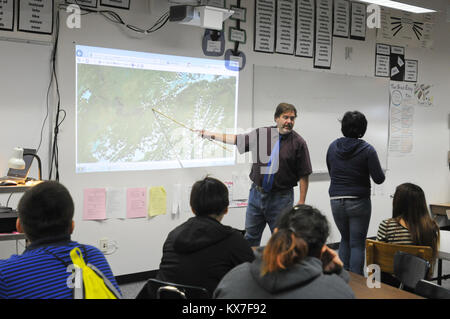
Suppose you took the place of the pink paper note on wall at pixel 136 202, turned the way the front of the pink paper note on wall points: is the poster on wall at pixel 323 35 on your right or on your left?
on your left

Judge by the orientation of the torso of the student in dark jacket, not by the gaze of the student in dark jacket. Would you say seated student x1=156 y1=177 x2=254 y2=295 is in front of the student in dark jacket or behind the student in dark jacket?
behind

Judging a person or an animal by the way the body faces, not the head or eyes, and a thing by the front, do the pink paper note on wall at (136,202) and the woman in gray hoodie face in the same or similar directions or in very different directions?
very different directions

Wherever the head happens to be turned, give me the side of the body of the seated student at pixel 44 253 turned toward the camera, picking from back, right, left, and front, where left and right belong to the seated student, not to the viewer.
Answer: back

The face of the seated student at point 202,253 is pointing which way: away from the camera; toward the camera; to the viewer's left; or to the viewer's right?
away from the camera

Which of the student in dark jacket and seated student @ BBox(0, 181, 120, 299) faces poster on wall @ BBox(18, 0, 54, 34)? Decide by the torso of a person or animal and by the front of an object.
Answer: the seated student

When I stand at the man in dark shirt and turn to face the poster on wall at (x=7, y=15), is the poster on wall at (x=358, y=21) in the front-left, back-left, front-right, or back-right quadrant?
back-right

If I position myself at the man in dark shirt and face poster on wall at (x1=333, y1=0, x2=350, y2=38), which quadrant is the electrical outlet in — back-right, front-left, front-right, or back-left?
back-left

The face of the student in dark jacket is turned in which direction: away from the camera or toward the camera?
away from the camera

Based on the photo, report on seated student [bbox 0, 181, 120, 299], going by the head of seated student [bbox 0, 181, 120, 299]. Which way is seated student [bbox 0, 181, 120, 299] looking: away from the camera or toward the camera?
away from the camera

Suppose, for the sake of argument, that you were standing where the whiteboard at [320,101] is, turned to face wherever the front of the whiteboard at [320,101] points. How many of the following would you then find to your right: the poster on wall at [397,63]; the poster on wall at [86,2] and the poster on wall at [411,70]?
1
